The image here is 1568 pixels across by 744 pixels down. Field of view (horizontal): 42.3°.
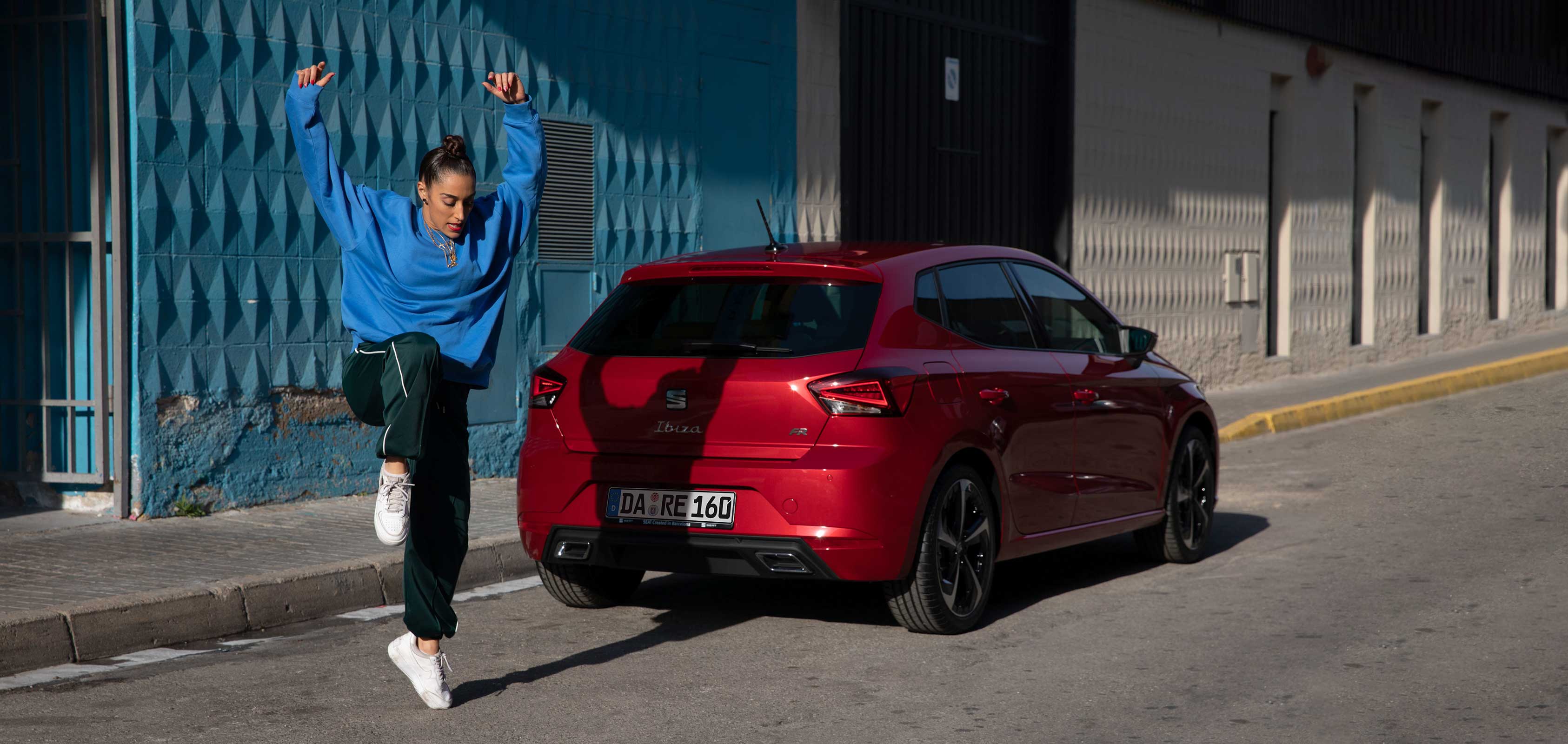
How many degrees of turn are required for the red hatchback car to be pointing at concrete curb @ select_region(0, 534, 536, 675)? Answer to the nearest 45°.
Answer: approximately 135° to its left

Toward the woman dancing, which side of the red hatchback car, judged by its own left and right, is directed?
back

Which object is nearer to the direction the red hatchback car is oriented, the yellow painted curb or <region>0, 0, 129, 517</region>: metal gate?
the yellow painted curb

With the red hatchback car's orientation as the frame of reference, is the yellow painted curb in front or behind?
in front

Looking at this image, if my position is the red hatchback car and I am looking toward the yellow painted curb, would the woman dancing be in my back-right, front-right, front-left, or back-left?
back-left

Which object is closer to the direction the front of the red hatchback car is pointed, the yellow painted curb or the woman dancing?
the yellow painted curb

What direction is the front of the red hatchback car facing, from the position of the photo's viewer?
facing away from the viewer and to the right of the viewer

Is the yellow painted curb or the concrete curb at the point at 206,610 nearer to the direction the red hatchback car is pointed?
the yellow painted curb

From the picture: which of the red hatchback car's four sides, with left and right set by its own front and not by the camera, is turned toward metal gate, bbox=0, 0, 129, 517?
left
